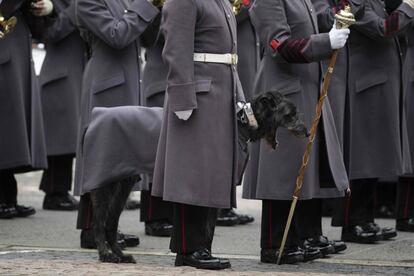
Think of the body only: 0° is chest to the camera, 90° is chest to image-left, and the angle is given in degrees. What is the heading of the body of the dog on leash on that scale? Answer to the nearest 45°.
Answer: approximately 270°

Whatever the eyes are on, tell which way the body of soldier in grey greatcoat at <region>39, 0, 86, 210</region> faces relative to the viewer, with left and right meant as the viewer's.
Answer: facing to the right of the viewer

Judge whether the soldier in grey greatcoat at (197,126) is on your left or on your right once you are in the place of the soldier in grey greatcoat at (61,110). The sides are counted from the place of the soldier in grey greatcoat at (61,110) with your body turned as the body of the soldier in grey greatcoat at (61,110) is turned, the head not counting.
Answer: on your right

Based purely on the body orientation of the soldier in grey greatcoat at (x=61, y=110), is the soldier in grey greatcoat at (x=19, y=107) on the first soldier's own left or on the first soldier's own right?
on the first soldier's own right

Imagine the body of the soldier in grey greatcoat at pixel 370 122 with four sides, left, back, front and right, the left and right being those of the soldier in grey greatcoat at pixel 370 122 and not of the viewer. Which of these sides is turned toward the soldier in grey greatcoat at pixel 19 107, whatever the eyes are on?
back

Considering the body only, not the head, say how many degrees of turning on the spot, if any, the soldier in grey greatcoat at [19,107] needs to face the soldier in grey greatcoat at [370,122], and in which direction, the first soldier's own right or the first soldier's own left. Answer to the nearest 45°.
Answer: approximately 45° to the first soldier's own right

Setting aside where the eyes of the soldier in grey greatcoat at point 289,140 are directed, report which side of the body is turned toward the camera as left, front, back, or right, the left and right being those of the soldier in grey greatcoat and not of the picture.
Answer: right

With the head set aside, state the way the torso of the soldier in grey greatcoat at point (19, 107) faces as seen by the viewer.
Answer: to the viewer's right
